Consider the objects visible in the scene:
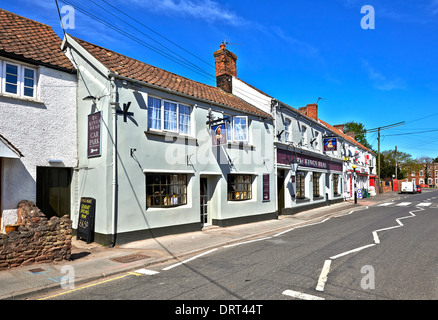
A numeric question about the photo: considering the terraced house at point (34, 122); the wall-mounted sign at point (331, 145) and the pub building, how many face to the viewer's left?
0

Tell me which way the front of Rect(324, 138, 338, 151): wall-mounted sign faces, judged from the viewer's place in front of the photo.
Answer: facing the viewer

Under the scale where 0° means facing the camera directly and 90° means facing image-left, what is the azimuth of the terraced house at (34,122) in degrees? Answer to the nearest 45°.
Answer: approximately 315°

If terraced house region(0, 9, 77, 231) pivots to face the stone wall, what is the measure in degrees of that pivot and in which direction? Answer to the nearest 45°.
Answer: approximately 45° to its right

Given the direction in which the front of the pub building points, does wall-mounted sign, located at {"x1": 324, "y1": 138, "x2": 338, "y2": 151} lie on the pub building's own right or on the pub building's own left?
on the pub building's own left

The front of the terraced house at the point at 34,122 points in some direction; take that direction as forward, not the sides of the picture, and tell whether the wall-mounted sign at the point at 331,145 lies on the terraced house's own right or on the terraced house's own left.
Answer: on the terraced house's own left

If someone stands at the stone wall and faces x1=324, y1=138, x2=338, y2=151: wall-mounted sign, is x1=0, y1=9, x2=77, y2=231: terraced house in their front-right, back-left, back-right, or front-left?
front-left

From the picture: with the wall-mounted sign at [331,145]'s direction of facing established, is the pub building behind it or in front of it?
in front

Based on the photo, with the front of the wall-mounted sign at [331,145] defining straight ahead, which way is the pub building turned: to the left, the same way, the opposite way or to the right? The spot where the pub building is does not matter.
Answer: to the left

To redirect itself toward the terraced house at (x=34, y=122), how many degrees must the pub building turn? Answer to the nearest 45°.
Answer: approximately 135° to its right

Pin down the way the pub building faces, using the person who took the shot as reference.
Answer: facing the viewer and to the right of the viewer

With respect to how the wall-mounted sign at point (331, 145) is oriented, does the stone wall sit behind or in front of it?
in front

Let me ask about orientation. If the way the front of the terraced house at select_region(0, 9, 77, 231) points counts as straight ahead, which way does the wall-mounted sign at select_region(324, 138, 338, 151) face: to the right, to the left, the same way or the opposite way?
to the right

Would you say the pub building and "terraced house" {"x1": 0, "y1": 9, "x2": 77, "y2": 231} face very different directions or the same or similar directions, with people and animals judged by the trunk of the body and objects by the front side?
same or similar directions
